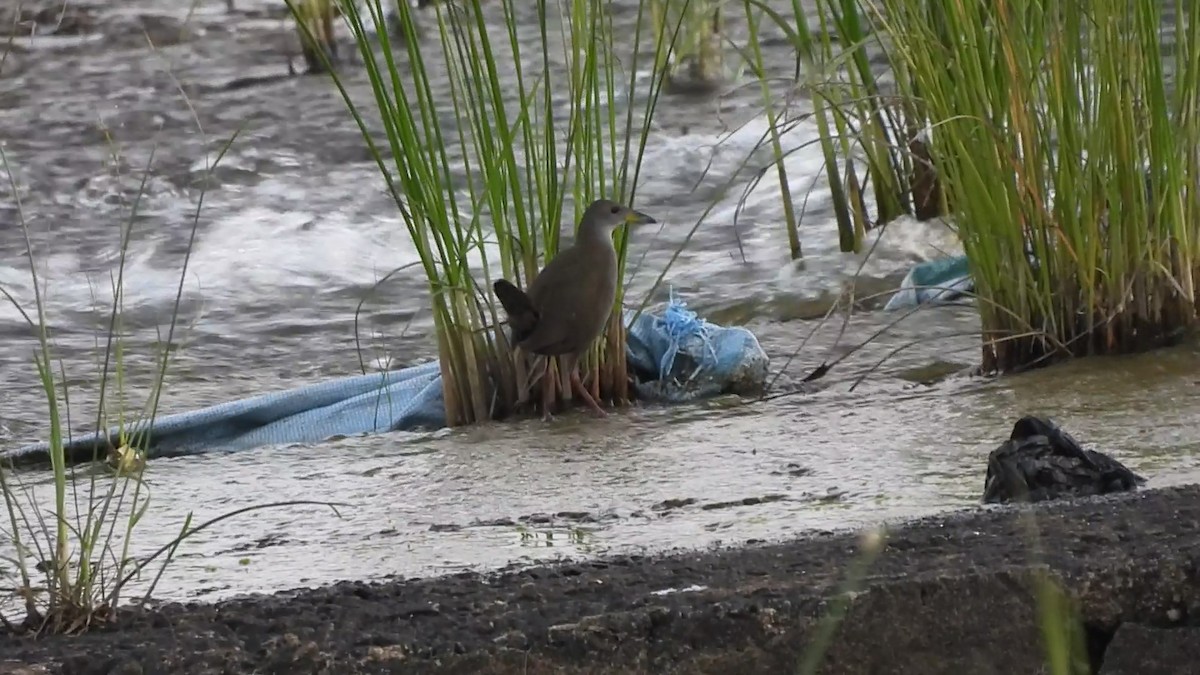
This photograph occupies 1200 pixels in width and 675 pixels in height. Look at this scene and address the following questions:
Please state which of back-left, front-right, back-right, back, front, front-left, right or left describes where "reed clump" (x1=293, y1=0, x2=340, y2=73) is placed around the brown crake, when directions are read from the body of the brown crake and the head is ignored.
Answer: left

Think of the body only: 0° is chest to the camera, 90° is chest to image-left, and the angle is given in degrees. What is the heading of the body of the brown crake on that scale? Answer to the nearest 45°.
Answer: approximately 270°

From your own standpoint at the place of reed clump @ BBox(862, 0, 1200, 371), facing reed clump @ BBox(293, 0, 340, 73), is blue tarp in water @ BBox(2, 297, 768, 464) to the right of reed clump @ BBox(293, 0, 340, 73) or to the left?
left

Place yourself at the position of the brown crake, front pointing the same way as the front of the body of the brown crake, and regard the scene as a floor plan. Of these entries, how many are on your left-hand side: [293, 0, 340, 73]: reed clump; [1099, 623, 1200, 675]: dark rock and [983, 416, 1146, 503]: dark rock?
1

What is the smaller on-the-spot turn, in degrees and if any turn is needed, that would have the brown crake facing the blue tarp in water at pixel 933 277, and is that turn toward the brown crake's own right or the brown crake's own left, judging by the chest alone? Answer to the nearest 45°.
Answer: approximately 45° to the brown crake's own left

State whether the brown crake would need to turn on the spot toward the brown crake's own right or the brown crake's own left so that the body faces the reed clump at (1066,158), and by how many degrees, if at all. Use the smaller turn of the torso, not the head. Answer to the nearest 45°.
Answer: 0° — it already faces it

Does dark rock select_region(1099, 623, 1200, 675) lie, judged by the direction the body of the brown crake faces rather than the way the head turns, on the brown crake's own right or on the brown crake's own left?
on the brown crake's own right

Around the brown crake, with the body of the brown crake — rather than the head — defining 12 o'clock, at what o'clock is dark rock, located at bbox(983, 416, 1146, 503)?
The dark rock is roughly at 2 o'clock from the brown crake.

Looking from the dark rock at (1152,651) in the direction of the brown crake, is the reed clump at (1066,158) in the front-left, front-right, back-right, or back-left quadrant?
front-right

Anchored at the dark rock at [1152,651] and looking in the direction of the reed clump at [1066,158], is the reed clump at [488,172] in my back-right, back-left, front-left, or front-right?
front-left

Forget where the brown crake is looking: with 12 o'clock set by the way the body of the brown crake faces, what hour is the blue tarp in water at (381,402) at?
The blue tarp in water is roughly at 7 o'clock from the brown crake.
